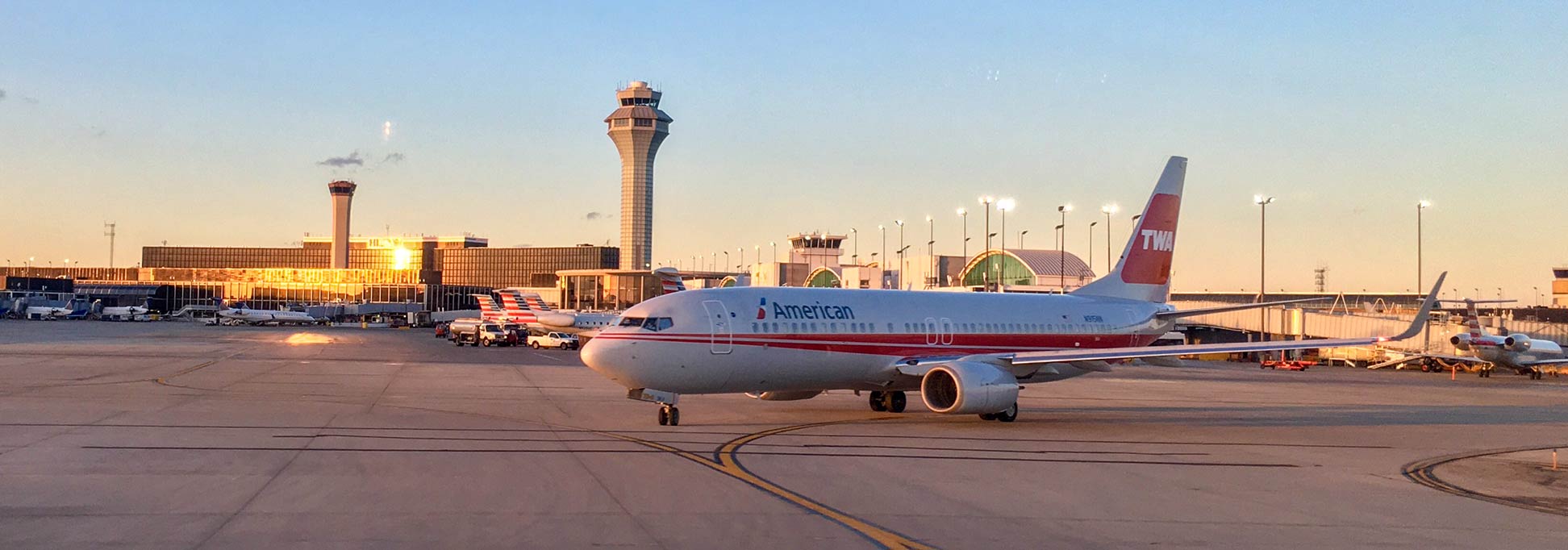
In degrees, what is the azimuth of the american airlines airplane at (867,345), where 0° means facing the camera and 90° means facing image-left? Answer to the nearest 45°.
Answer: approximately 45°
